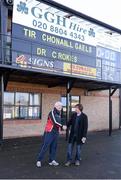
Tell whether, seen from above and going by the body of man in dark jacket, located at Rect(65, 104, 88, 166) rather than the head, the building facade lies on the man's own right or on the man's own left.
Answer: on the man's own right

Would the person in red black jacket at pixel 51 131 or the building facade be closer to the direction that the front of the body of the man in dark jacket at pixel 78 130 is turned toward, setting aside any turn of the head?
the person in red black jacket

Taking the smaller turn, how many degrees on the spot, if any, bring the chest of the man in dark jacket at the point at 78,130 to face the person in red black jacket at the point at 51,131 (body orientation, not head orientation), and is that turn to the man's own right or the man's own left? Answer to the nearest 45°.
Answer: approximately 45° to the man's own right

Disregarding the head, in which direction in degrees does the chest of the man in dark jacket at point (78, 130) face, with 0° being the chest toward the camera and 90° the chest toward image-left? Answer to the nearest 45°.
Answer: approximately 45°
